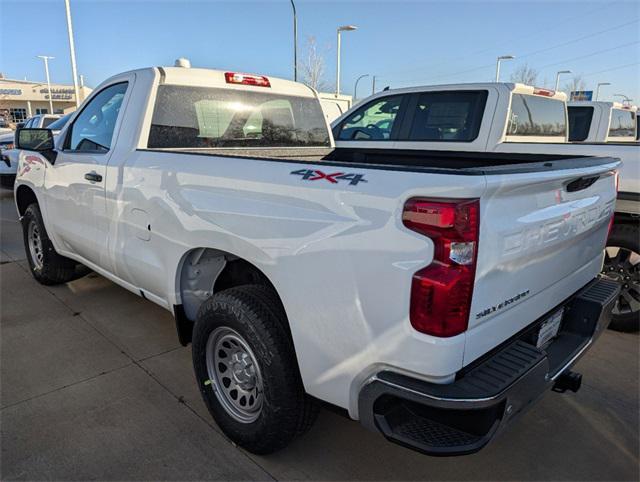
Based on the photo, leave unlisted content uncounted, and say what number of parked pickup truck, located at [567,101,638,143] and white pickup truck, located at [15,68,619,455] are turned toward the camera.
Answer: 0

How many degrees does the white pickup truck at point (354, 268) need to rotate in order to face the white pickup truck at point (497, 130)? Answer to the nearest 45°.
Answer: approximately 90° to its right

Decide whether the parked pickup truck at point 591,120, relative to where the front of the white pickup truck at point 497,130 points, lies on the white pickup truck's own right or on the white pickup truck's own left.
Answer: on the white pickup truck's own right

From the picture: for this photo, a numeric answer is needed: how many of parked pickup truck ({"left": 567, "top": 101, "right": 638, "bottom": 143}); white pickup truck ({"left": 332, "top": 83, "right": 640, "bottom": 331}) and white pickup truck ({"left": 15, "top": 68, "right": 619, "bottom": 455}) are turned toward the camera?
0

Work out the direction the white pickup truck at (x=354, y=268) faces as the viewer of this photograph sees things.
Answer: facing away from the viewer and to the left of the viewer

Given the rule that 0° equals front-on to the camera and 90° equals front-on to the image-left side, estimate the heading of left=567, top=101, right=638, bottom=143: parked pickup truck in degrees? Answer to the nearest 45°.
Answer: approximately 135°

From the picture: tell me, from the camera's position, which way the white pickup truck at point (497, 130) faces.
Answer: facing away from the viewer and to the left of the viewer

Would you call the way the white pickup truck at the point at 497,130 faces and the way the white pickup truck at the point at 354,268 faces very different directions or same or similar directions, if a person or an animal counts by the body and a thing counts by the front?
same or similar directions
